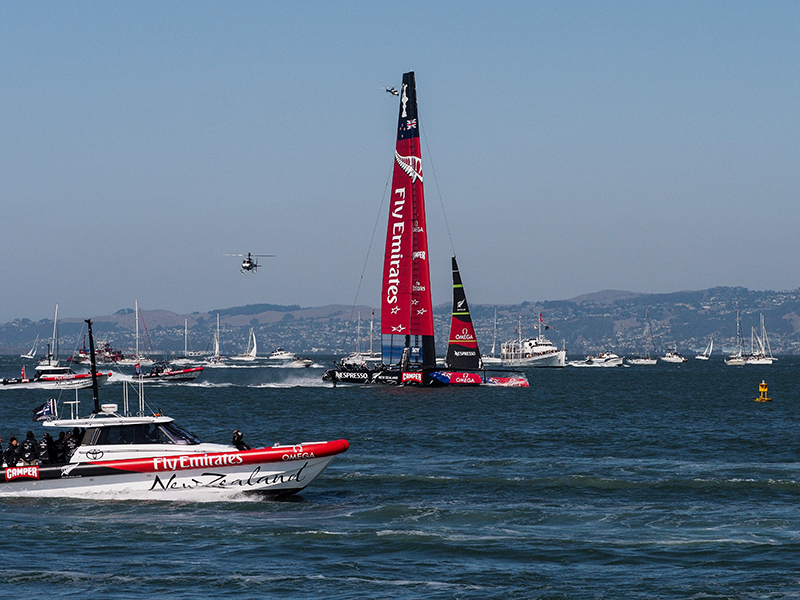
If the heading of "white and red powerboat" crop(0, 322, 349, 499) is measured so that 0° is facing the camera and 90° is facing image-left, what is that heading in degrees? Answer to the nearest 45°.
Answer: approximately 270°
